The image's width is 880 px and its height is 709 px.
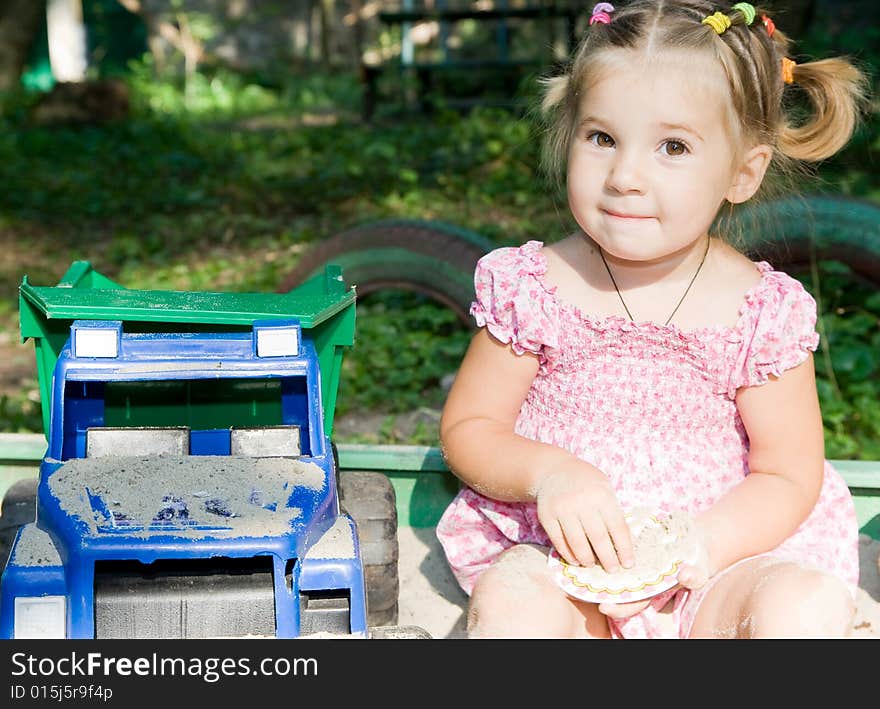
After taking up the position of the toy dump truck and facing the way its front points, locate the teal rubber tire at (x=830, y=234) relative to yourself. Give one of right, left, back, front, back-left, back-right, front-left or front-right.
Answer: back-left

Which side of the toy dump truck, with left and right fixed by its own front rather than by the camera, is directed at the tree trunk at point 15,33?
back

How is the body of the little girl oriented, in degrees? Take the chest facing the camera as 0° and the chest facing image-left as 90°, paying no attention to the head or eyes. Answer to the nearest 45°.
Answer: approximately 0°

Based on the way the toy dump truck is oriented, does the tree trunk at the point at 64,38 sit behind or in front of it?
behind

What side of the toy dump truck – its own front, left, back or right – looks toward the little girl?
left

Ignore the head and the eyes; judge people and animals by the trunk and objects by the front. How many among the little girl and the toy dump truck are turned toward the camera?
2

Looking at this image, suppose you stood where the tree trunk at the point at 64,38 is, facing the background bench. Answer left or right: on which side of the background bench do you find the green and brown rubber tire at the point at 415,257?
right

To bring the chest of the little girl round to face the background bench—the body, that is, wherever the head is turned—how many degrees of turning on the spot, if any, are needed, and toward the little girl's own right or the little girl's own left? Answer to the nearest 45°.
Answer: approximately 180°

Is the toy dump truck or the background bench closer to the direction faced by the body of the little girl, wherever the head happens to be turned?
the toy dump truck
